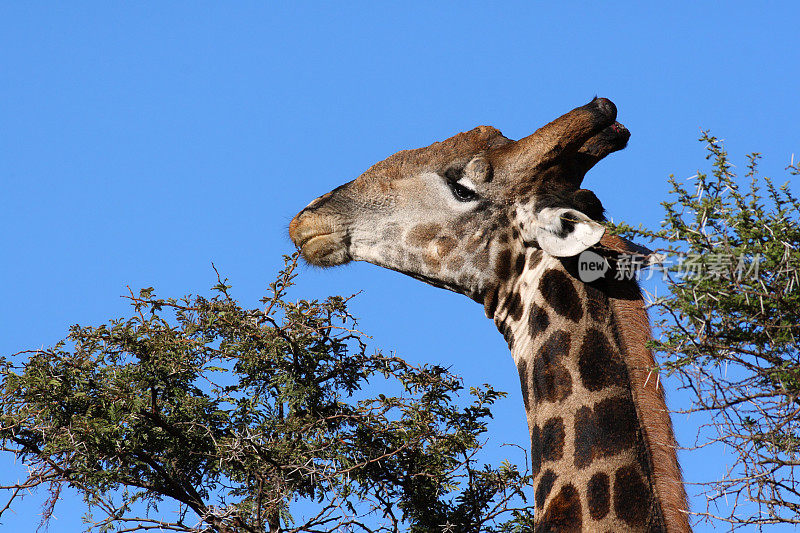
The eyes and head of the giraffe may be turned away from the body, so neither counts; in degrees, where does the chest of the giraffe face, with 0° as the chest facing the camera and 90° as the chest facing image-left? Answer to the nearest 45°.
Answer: approximately 90°
